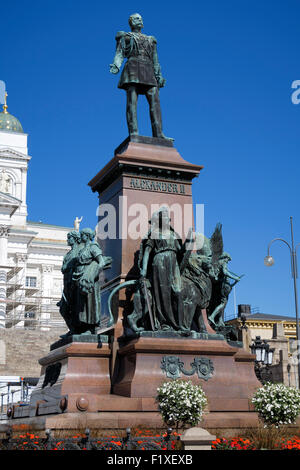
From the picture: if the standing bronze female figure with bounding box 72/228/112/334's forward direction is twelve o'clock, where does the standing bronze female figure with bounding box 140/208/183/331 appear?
the standing bronze female figure with bounding box 140/208/183/331 is roughly at 8 o'clock from the standing bronze female figure with bounding box 72/228/112/334.

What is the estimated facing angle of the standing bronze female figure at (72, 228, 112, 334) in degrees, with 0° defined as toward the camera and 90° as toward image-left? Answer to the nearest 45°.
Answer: approximately 45°
